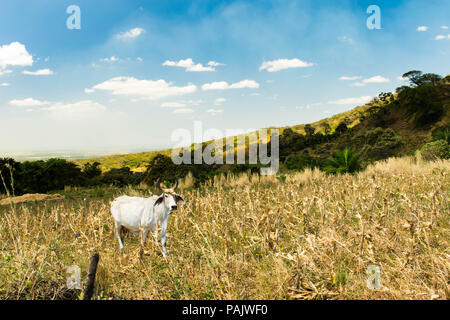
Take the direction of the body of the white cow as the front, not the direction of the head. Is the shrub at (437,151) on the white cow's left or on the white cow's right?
on the white cow's left

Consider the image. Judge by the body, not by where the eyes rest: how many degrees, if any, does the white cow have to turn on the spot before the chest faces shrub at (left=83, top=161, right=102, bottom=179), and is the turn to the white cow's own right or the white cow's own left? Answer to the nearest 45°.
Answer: approximately 135° to the white cow's own left

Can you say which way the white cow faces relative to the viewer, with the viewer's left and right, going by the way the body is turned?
facing the viewer and to the right of the viewer

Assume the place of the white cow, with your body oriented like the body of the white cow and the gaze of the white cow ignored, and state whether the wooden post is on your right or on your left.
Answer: on your right

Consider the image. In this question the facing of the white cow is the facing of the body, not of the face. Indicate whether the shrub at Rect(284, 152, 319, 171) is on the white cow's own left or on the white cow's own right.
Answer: on the white cow's own left

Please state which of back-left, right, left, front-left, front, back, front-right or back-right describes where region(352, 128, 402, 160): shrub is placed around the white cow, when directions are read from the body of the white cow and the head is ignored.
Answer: left

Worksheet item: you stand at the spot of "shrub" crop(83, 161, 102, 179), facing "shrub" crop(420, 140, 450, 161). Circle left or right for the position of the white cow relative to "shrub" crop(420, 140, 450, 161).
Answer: right

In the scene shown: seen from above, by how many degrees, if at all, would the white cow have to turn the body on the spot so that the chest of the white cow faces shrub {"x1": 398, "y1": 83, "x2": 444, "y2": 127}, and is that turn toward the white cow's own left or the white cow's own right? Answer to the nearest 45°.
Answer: approximately 90° to the white cow's own left

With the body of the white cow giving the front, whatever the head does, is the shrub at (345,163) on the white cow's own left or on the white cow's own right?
on the white cow's own left
